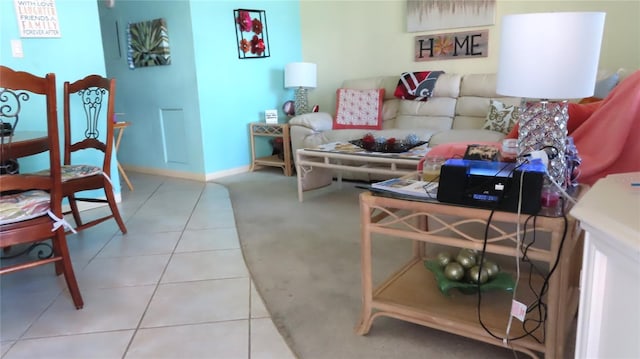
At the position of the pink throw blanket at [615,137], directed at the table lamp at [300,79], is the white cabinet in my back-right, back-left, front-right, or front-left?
back-left

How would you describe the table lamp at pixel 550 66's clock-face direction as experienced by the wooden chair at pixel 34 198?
The table lamp is roughly at 6 o'clock from the wooden chair.

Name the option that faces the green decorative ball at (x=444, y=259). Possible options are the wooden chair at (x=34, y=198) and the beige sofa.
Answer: the beige sofa

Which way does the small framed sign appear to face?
toward the camera

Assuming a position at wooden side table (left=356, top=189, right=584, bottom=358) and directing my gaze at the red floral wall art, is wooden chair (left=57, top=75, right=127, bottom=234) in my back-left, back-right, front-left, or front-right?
front-left

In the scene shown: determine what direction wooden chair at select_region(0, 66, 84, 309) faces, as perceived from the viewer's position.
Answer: facing away from the viewer and to the left of the viewer

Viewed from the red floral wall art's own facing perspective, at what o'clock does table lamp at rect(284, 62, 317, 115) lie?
The table lamp is roughly at 11 o'clock from the red floral wall art.

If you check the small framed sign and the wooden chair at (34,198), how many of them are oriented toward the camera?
1

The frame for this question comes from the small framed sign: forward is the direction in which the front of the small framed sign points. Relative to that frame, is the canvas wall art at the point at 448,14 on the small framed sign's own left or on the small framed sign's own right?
on the small framed sign's own left

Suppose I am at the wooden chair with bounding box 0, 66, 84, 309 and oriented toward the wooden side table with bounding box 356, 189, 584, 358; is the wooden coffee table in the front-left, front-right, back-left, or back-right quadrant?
front-left

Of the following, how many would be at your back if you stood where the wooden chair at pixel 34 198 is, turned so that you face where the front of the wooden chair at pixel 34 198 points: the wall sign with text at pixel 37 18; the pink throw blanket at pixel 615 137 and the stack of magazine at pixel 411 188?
2

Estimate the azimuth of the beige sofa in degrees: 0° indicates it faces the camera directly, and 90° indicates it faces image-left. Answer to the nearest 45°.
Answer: approximately 0°

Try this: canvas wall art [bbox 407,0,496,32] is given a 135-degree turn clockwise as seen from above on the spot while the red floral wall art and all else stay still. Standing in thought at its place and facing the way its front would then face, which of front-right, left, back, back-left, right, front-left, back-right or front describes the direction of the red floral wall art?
left

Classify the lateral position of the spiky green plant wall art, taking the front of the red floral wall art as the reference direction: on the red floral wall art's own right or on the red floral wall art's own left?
on the red floral wall art's own right

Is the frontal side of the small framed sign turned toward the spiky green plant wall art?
no

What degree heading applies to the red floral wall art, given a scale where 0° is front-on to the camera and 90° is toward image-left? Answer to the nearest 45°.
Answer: approximately 315°

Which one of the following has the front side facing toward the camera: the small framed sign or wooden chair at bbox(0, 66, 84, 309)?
the small framed sign

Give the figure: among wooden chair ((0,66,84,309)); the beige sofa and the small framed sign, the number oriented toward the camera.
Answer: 2

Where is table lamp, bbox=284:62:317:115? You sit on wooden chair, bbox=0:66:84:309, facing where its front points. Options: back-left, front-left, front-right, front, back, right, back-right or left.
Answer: right

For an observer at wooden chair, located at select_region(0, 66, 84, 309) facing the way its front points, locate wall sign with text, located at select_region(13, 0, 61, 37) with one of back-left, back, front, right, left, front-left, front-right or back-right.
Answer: front-right
